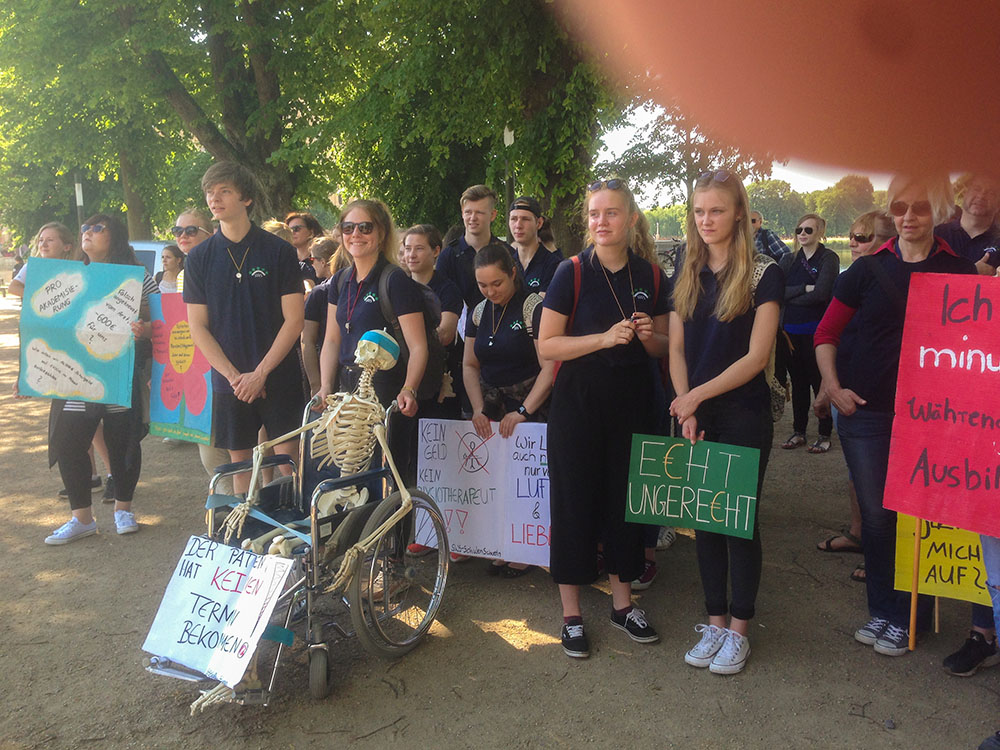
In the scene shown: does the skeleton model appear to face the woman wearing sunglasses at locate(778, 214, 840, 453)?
no

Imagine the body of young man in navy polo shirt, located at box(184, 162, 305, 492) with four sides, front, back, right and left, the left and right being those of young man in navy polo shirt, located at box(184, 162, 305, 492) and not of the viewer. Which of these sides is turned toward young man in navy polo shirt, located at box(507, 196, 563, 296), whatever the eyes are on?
left

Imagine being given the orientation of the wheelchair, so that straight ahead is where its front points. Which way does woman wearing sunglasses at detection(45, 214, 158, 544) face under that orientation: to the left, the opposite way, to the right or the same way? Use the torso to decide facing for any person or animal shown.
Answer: the same way

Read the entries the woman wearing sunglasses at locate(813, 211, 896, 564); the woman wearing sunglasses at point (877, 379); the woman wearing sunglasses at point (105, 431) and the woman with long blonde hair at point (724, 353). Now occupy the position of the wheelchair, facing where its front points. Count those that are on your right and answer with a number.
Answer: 1

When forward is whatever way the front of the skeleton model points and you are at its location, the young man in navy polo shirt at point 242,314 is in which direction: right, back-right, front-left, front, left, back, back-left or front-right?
right

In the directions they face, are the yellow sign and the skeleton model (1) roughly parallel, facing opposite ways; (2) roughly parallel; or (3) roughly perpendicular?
roughly parallel

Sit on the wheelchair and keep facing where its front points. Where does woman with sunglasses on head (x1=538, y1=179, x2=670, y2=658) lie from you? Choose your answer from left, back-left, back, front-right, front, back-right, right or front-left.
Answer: back-left

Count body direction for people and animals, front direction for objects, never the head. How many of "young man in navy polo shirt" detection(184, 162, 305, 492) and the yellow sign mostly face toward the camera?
2

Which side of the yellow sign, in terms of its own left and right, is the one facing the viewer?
front

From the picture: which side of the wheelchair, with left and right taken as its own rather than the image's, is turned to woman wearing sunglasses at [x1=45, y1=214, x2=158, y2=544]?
right

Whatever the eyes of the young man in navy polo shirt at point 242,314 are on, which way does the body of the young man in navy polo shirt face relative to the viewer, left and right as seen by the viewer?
facing the viewer

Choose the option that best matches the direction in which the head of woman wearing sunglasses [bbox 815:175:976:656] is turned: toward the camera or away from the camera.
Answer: toward the camera

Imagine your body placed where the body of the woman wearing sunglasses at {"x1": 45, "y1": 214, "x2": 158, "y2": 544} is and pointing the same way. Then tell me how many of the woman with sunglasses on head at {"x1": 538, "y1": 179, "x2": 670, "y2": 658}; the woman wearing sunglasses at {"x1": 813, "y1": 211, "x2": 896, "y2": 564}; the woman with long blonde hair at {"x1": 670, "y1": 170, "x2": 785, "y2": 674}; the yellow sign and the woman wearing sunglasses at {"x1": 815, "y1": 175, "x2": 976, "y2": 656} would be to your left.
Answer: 5

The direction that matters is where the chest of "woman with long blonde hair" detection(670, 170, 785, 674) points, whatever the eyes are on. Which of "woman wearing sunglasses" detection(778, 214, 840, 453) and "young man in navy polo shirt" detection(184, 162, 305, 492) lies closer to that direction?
the young man in navy polo shirt

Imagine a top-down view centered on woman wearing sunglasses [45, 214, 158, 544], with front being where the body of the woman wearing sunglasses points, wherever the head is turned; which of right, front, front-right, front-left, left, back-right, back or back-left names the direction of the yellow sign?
left

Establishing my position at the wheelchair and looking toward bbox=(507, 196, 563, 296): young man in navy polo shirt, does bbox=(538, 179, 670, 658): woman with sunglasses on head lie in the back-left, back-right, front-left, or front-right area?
front-right

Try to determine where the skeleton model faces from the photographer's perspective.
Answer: facing the viewer and to the left of the viewer
